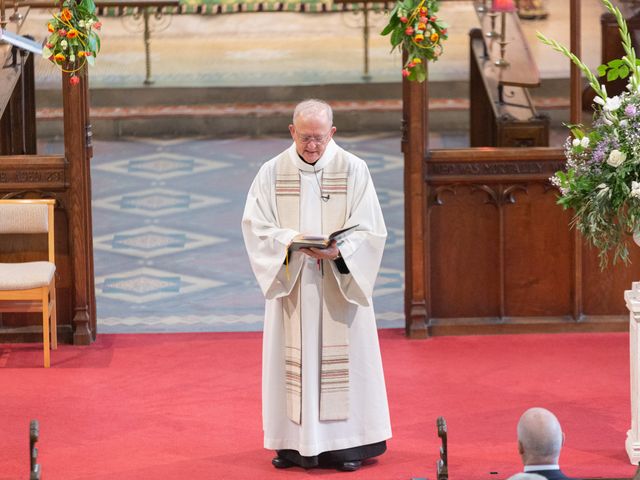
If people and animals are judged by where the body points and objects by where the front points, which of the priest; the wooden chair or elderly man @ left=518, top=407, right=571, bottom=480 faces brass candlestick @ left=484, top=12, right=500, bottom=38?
the elderly man

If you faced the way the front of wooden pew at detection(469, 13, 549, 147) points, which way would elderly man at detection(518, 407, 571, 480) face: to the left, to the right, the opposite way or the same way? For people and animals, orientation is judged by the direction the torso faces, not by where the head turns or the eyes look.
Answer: to the right

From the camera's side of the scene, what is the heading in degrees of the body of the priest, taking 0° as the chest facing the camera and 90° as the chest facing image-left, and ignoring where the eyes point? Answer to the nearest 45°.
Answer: approximately 0°

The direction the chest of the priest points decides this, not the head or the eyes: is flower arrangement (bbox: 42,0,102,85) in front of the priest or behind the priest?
behind

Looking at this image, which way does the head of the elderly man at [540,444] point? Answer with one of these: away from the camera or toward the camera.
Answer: away from the camera

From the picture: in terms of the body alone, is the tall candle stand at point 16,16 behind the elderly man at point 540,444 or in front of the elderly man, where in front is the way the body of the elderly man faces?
in front

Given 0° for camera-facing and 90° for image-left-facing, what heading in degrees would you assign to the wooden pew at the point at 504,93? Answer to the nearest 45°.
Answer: approximately 90°

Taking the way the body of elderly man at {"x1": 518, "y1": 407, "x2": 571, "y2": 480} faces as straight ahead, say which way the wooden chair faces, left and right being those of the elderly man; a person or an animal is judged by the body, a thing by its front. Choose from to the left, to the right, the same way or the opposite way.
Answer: the opposite way

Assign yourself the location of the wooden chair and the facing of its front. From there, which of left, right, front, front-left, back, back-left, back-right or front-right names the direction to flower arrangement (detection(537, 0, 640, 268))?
front-left

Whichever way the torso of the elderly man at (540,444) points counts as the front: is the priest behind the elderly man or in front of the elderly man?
in front

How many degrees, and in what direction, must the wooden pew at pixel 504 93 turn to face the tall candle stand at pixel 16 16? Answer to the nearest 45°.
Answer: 0° — it already faces it

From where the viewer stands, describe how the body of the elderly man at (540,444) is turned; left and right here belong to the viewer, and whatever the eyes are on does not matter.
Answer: facing away from the viewer
